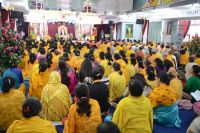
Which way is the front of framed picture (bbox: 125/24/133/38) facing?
toward the camera

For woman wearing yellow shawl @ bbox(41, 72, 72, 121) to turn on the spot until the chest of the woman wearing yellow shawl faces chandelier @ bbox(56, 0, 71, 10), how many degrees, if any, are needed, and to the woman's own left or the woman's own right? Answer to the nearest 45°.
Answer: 0° — they already face it

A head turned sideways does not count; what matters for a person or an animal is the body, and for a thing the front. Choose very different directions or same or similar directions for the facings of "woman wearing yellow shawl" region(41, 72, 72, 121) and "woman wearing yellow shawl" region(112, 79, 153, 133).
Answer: same or similar directions

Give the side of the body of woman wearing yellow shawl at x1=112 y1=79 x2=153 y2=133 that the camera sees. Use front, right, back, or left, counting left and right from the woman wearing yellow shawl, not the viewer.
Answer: back

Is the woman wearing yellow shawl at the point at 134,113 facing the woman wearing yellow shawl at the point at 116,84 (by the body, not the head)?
yes

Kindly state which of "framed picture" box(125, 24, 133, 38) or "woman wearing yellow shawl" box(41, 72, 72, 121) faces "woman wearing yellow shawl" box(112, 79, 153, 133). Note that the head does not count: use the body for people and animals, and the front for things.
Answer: the framed picture

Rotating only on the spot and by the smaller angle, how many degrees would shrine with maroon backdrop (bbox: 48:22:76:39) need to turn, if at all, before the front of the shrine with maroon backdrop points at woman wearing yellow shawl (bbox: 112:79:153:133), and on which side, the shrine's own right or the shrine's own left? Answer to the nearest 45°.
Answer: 0° — it already faces them

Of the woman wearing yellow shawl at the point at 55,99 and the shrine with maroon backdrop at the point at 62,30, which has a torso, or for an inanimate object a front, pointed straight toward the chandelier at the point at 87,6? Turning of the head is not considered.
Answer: the woman wearing yellow shawl

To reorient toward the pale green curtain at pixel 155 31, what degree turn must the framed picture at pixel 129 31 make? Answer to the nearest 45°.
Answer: approximately 45° to its left

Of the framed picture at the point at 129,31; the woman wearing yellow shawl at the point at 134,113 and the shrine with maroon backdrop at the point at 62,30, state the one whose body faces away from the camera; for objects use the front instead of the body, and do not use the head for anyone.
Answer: the woman wearing yellow shawl

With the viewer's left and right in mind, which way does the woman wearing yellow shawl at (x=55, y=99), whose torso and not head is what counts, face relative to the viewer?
facing away from the viewer

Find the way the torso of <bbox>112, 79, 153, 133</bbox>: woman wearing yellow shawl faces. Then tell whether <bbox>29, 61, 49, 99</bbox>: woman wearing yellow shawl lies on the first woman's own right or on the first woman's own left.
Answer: on the first woman's own left

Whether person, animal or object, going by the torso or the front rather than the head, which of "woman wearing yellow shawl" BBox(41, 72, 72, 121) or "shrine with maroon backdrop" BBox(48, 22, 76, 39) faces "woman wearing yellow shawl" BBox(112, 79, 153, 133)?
the shrine with maroon backdrop

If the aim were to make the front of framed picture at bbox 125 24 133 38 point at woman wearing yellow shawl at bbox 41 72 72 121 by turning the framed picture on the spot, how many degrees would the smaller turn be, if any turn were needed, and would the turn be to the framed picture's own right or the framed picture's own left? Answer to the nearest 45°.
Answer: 0° — it already faces them

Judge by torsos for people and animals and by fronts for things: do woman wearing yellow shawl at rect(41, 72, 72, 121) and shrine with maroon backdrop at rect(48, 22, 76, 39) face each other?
yes

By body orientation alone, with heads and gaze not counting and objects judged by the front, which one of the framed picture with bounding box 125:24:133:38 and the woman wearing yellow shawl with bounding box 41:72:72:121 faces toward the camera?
the framed picture
